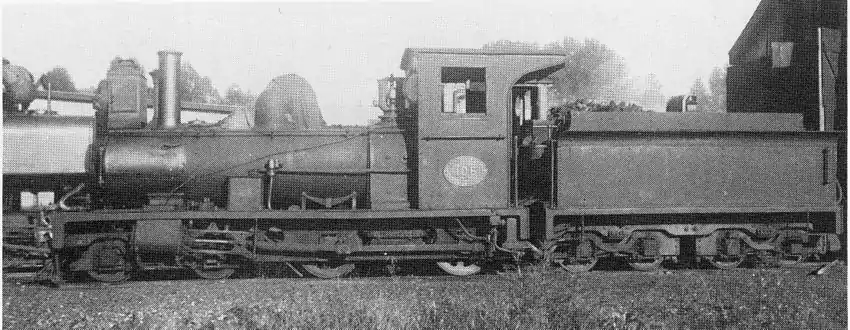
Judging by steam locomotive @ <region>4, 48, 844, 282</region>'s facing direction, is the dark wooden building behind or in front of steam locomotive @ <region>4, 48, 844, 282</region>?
behind

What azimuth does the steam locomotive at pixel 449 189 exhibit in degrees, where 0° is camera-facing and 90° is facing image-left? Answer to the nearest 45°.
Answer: approximately 90°
